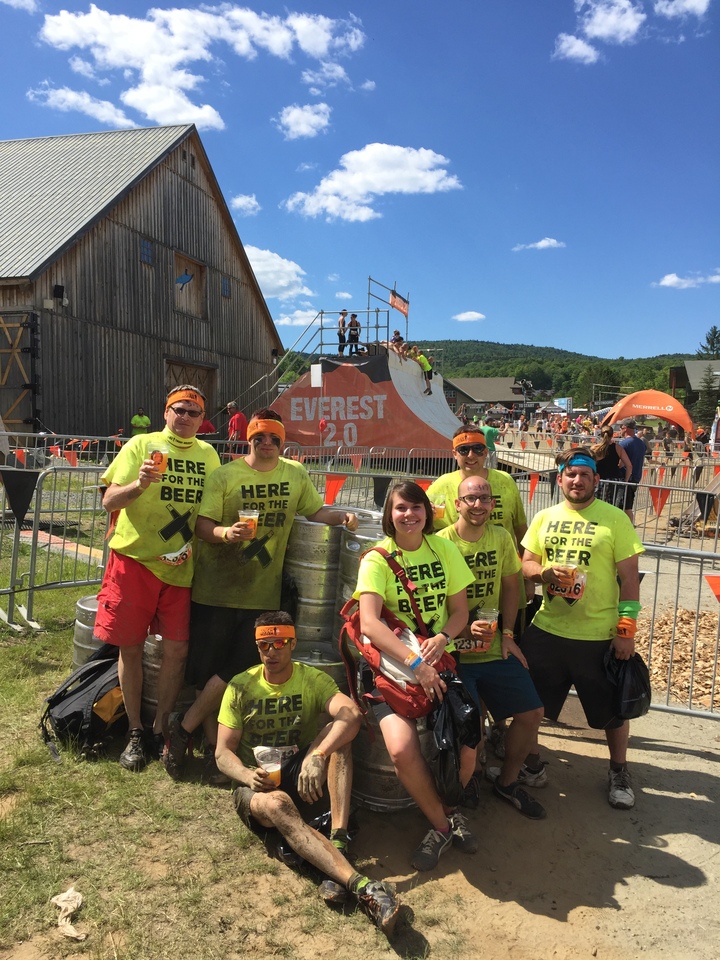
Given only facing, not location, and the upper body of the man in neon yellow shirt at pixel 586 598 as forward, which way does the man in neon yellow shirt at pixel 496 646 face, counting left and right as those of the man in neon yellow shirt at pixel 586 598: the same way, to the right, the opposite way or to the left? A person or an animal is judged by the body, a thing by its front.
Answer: the same way

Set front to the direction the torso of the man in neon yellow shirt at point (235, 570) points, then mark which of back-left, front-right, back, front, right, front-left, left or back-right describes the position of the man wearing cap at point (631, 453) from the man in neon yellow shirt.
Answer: back-left

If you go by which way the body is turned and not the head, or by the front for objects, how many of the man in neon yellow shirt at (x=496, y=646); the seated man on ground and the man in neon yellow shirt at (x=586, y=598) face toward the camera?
3

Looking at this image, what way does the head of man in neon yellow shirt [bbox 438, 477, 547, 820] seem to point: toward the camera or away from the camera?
toward the camera

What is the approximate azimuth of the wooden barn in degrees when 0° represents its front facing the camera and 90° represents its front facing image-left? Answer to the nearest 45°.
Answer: approximately 315°

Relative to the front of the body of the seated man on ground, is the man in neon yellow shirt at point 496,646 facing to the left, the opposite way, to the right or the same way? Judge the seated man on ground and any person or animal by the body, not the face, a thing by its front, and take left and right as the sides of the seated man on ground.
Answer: the same way

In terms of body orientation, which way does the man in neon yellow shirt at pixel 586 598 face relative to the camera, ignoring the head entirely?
toward the camera

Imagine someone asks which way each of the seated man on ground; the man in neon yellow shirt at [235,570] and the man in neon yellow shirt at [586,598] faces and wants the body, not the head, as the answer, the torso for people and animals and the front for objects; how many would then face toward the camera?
3

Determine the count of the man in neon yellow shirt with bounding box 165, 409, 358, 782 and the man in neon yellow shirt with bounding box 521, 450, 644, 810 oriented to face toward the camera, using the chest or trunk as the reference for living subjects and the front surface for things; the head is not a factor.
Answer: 2

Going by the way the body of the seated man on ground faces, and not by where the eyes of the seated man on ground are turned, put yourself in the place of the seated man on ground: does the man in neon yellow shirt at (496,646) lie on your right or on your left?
on your left

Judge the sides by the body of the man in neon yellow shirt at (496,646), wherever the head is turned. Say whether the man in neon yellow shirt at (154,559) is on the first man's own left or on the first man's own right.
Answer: on the first man's own right

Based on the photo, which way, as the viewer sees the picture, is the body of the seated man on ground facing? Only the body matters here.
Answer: toward the camera

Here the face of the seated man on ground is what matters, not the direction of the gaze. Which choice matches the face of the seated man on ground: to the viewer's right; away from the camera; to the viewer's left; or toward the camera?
toward the camera

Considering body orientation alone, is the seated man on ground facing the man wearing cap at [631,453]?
no

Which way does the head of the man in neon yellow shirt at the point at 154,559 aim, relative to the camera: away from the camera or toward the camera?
toward the camera

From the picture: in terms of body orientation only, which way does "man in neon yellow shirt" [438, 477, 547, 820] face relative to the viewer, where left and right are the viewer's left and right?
facing the viewer

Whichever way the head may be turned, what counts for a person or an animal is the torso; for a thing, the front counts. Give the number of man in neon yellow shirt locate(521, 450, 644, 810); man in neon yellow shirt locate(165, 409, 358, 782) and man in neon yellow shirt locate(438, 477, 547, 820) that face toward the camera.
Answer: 3

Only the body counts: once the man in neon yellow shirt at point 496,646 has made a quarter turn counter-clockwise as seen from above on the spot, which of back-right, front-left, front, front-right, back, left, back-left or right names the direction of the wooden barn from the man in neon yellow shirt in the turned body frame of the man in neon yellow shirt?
back-left
